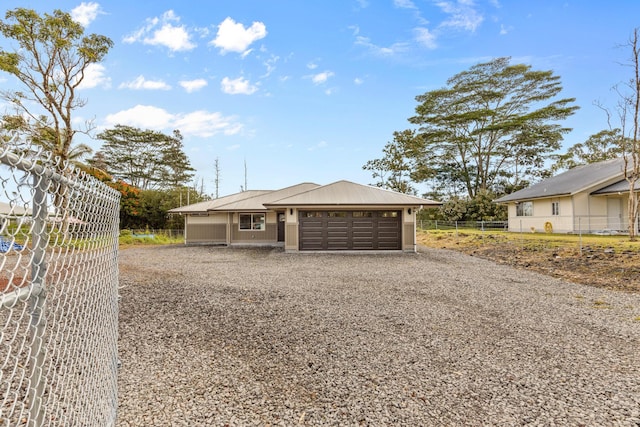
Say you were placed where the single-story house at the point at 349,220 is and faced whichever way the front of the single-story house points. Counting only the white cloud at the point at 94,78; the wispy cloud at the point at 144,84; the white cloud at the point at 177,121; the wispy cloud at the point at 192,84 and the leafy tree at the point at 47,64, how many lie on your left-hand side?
0

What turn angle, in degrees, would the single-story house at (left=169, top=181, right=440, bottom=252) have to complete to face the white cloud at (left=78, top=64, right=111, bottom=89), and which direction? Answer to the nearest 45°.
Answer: approximately 90° to its right

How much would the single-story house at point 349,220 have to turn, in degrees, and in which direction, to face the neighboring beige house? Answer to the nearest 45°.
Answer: approximately 90° to its left

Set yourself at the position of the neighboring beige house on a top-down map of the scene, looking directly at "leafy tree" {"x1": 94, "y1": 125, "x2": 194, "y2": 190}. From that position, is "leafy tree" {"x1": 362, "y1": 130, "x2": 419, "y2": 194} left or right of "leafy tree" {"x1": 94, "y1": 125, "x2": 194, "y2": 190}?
right

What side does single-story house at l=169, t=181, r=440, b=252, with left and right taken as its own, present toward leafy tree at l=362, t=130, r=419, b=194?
back

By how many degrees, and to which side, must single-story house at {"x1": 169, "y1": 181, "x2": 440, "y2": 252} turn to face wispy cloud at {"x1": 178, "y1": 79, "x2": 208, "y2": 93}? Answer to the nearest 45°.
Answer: approximately 135° to its right

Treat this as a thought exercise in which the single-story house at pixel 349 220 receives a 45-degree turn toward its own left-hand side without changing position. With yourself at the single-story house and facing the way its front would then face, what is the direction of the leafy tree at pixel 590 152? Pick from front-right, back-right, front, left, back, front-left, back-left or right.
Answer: left

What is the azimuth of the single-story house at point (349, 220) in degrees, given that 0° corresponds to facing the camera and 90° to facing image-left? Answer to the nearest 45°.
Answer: approximately 0°

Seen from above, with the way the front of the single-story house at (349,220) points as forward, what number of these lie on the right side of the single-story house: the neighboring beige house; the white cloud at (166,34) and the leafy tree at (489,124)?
1

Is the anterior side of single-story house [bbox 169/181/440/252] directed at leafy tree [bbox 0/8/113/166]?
no

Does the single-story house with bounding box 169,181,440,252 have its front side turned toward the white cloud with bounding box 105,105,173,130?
no

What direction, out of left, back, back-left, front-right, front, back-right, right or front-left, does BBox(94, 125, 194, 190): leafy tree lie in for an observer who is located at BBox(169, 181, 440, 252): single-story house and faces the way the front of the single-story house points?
back-right

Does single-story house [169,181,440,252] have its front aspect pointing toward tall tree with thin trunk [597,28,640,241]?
no
